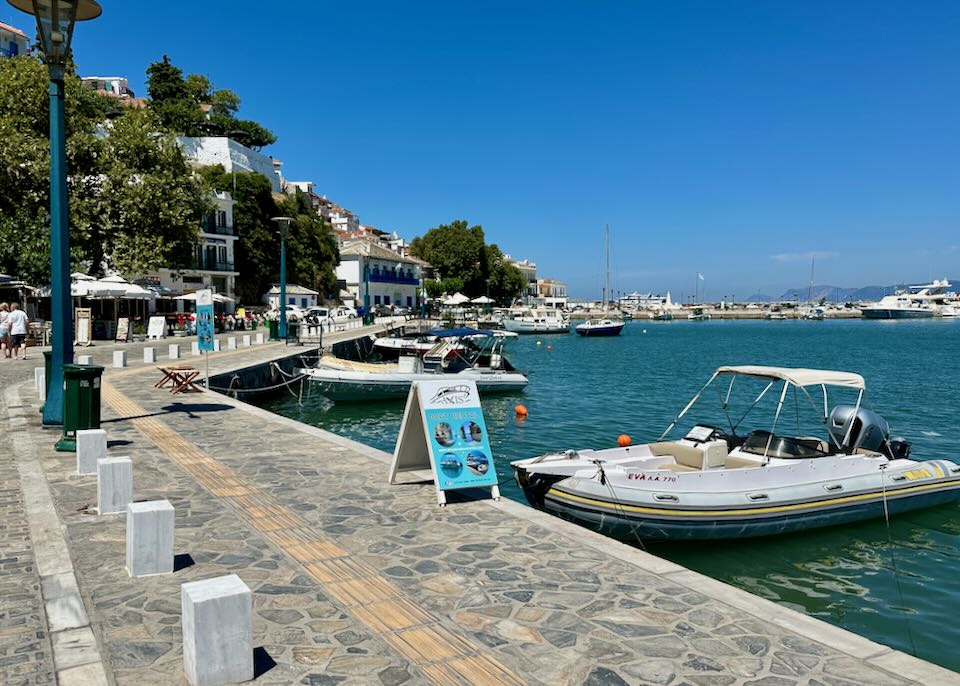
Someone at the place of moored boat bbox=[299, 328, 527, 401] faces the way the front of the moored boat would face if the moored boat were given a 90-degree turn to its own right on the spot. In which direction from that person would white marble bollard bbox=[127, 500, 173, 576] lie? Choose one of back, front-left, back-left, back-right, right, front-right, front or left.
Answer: back

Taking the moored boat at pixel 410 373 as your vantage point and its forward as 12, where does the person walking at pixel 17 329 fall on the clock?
The person walking is roughly at 12 o'clock from the moored boat.

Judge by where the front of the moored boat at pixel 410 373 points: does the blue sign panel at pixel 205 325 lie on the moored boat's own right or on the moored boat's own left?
on the moored boat's own left

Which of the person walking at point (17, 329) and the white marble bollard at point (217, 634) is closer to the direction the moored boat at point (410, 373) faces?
the person walking

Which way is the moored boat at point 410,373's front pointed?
to the viewer's left

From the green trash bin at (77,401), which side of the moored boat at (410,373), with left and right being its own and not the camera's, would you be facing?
left

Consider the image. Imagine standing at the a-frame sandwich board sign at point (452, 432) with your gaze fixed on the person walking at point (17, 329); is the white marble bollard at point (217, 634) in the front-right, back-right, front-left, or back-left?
back-left

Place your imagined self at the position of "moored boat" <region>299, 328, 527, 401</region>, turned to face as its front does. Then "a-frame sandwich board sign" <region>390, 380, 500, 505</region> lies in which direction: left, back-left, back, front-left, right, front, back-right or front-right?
left

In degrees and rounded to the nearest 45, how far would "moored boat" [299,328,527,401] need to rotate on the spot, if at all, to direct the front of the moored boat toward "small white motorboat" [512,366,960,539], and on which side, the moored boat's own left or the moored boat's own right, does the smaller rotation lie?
approximately 90° to the moored boat's own left

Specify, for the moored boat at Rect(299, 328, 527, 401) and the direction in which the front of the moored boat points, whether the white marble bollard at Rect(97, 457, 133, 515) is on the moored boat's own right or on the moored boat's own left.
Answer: on the moored boat's own left

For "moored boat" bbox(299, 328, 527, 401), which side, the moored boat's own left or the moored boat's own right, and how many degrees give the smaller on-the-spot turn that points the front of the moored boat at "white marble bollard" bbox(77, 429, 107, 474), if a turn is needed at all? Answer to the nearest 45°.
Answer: approximately 90° to the moored boat's own left

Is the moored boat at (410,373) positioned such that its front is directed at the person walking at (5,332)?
yes

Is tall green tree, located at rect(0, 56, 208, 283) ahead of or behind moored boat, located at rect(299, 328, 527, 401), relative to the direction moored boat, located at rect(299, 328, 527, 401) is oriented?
ahead
